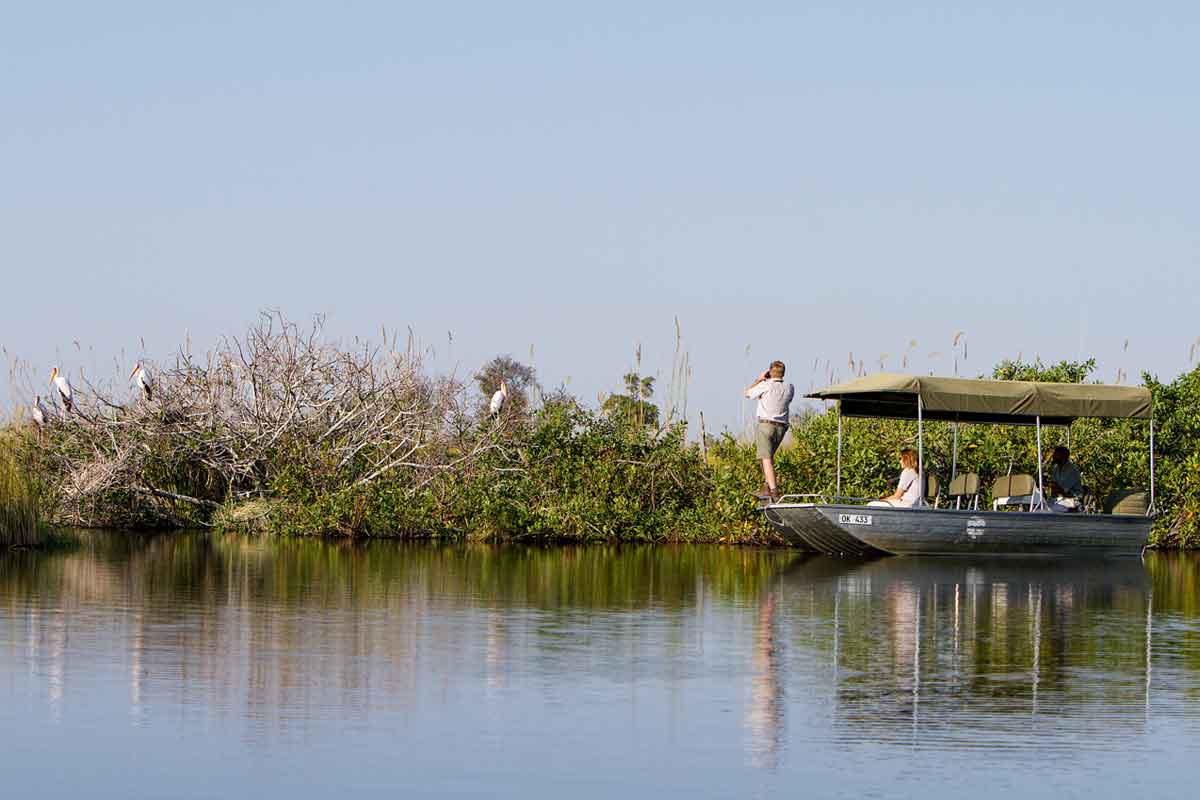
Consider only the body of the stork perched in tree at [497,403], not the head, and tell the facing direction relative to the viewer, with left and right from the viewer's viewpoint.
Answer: facing to the right of the viewer

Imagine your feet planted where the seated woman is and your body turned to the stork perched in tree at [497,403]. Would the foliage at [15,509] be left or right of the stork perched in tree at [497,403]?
left

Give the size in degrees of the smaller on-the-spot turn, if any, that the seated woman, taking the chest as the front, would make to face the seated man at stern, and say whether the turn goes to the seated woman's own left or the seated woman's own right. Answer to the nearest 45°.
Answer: approximately 135° to the seated woman's own right

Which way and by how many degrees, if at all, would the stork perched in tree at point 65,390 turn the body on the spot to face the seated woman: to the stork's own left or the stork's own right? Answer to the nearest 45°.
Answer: approximately 135° to the stork's own left

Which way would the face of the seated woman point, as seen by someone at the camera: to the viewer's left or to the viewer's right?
to the viewer's left

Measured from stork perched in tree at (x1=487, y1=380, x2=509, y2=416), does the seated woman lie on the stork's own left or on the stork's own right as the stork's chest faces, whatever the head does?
on the stork's own right

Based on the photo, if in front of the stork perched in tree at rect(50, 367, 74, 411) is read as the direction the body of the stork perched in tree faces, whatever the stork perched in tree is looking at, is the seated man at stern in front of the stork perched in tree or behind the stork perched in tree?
behind

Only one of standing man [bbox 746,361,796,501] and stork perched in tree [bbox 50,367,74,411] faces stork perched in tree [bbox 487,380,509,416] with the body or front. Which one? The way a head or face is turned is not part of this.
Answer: the standing man

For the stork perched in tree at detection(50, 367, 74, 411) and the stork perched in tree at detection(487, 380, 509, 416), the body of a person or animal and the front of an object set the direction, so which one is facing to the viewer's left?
the stork perched in tree at detection(50, 367, 74, 411)

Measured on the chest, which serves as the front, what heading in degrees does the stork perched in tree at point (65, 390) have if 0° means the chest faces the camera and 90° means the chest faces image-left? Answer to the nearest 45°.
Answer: approximately 90°

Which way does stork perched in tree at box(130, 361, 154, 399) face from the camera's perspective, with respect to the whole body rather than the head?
to the viewer's left

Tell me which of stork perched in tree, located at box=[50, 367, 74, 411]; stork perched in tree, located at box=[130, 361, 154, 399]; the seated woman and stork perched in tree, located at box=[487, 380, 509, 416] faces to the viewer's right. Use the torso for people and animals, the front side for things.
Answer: stork perched in tree, located at box=[487, 380, 509, 416]

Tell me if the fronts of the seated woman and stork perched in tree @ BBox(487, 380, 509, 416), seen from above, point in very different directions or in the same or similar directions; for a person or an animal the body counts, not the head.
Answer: very different directions

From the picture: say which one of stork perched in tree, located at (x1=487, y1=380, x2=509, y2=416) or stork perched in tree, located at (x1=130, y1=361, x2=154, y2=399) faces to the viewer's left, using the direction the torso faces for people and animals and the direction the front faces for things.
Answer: stork perched in tree, located at (x1=130, y1=361, x2=154, y2=399)

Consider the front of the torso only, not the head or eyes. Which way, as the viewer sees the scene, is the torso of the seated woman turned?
to the viewer's left

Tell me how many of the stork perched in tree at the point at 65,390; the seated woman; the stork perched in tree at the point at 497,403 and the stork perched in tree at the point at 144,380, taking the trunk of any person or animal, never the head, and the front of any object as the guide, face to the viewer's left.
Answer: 3

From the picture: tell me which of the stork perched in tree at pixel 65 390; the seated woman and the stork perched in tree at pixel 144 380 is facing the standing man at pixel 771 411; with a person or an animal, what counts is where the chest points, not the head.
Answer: the seated woman

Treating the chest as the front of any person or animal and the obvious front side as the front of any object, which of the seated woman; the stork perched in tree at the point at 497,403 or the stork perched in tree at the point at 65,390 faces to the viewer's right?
the stork perched in tree at the point at 497,403
